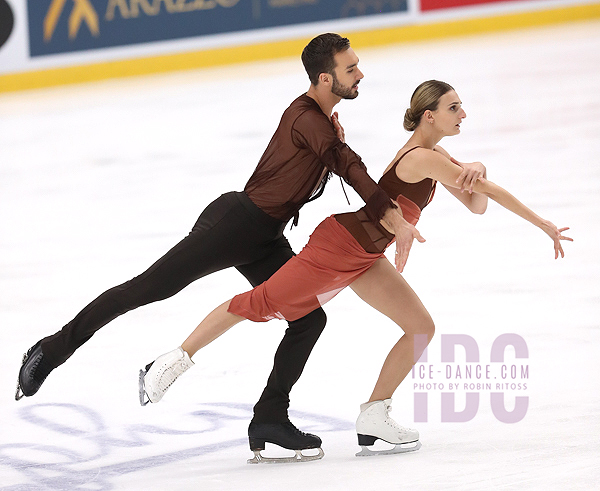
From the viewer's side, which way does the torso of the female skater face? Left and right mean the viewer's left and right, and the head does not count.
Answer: facing to the right of the viewer

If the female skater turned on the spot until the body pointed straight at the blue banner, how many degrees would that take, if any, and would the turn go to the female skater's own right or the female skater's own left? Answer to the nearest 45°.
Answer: approximately 90° to the female skater's own left
